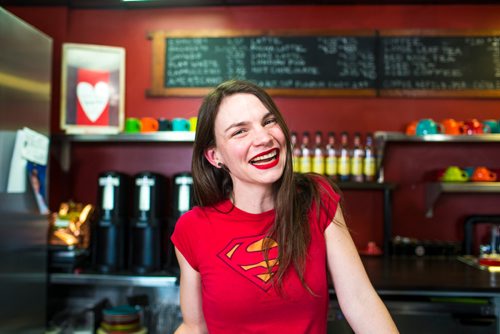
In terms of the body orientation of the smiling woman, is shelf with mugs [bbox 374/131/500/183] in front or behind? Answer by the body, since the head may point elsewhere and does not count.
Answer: behind

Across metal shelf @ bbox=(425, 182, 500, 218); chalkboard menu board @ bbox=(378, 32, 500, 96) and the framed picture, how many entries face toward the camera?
3

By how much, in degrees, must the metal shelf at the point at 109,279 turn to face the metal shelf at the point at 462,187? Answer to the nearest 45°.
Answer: approximately 90° to its left

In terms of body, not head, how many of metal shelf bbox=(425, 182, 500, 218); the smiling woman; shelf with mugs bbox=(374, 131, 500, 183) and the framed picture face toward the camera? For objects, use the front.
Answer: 4

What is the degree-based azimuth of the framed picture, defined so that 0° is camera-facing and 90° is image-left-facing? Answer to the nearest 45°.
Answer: approximately 0°

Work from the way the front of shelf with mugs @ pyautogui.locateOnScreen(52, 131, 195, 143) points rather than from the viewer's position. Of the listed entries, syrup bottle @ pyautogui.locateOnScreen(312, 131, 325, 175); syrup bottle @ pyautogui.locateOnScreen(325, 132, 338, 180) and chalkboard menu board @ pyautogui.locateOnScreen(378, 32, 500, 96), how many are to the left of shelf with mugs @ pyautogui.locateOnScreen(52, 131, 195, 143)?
3

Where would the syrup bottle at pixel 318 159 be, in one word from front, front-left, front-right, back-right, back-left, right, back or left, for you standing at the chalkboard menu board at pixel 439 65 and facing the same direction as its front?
front-right

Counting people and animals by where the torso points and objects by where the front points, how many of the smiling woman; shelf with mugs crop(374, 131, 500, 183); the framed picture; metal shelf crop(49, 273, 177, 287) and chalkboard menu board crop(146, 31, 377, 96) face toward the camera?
5

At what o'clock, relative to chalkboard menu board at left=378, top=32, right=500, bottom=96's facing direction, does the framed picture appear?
The framed picture is roughly at 2 o'clock from the chalkboard menu board.

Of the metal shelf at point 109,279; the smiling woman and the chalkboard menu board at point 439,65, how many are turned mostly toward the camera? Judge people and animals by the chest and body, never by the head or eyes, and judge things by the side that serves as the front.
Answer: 3

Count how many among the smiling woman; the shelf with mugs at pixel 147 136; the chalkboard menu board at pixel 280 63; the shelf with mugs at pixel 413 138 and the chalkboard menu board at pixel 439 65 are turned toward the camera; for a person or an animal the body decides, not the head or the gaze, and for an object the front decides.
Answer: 5

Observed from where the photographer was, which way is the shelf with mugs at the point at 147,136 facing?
facing the viewer

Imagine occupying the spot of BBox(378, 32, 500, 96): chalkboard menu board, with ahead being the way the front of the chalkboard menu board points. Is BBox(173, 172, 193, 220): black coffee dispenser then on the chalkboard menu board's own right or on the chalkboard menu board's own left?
on the chalkboard menu board's own right

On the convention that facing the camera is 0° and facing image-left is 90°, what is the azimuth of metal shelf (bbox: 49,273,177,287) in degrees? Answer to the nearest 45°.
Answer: approximately 0°

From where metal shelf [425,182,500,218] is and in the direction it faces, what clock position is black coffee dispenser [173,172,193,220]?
The black coffee dispenser is roughly at 2 o'clock from the metal shelf.

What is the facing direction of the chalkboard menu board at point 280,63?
toward the camera

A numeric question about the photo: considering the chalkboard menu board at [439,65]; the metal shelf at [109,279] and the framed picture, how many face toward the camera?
3
